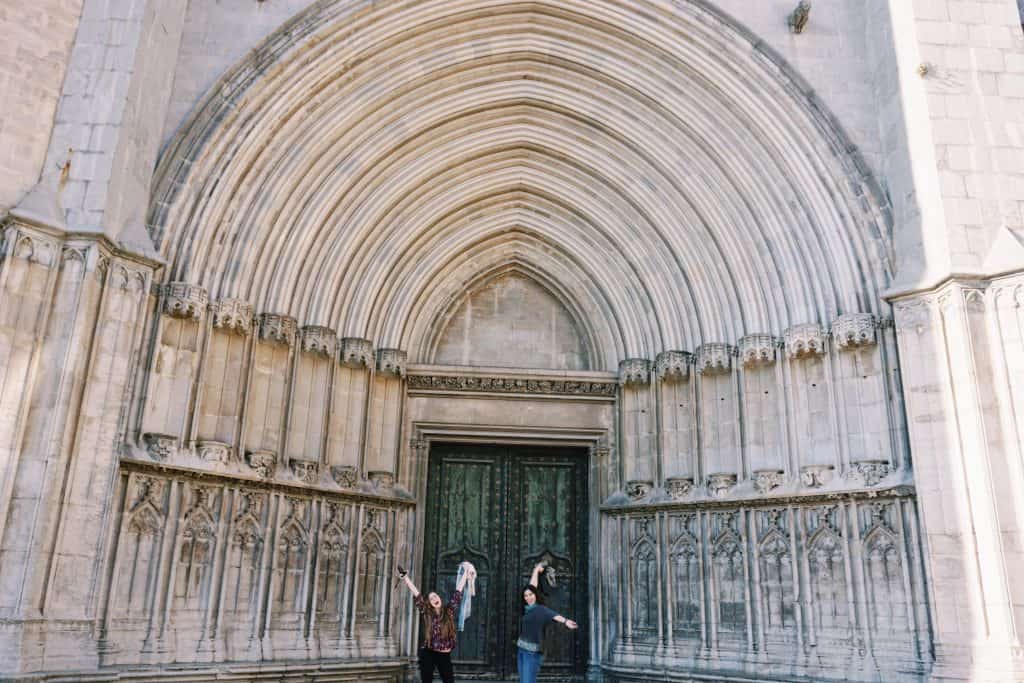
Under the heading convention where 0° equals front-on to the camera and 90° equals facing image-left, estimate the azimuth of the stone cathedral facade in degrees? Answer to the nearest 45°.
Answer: approximately 0°
